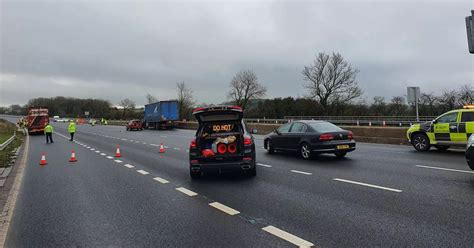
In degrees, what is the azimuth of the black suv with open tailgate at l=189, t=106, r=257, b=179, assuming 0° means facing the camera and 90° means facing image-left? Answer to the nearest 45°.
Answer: approximately 180°

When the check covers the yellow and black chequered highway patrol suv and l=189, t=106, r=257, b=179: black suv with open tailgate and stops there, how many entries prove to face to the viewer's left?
1

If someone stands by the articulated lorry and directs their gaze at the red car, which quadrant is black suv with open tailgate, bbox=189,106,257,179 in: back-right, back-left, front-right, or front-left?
front-left

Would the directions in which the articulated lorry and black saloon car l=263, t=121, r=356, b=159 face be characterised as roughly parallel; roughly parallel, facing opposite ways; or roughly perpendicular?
roughly parallel

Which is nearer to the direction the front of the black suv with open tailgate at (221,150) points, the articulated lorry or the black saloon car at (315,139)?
the articulated lorry

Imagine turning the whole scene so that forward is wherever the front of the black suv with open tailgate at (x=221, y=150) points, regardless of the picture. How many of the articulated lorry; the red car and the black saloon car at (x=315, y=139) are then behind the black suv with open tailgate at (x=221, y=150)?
0

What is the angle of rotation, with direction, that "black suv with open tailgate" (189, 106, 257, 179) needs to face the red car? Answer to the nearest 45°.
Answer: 0° — it already faces it

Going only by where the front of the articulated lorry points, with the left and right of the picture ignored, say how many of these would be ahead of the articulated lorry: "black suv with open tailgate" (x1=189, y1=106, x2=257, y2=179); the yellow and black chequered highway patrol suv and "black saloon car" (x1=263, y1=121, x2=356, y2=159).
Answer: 0

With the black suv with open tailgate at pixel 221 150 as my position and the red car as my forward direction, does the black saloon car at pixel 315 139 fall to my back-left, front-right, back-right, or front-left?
front-right

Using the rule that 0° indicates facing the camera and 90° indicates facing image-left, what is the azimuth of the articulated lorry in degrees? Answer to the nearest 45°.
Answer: approximately 135°

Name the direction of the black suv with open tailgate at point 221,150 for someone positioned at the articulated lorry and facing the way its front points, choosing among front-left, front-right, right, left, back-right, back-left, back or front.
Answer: back-left

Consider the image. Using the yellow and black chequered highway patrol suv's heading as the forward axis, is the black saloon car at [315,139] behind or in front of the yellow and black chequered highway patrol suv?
in front

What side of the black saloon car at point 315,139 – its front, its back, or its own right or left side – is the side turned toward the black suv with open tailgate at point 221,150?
left

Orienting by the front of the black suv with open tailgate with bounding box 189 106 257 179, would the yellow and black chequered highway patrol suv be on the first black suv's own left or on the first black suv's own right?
on the first black suv's own right

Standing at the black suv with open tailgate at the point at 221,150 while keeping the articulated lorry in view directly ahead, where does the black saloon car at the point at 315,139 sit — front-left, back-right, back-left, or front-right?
front-right

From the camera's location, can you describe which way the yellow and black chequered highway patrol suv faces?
facing to the left of the viewer
